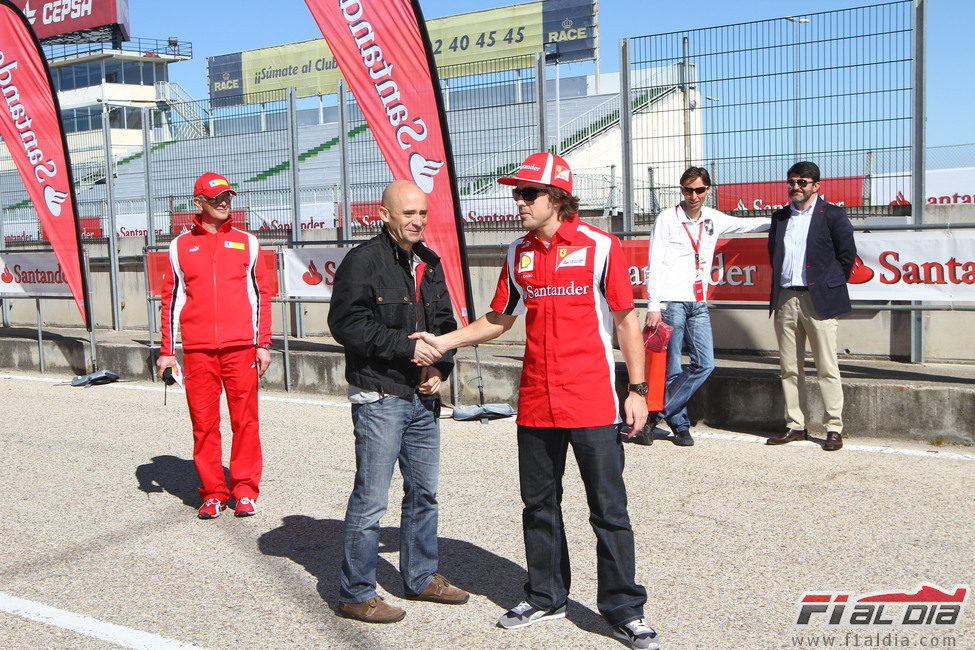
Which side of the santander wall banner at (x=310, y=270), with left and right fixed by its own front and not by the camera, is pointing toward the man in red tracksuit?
front

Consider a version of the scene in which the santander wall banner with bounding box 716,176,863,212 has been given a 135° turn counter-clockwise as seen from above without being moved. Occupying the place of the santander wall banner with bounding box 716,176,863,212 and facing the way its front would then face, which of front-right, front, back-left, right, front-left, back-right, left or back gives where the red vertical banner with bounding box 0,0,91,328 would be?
back-left

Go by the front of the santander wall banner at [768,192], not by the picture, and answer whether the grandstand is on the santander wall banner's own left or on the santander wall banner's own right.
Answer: on the santander wall banner's own right

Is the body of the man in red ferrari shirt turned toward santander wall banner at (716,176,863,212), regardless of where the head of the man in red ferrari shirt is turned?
no

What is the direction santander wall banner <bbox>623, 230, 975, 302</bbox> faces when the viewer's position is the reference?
facing the viewer

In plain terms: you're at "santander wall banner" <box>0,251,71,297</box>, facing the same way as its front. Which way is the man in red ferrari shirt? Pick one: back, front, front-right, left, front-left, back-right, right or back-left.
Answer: front

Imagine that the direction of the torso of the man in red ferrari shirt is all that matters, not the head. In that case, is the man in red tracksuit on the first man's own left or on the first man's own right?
on the first man's own right

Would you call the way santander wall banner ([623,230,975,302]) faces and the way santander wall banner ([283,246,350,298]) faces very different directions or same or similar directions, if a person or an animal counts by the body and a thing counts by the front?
same or similar directions

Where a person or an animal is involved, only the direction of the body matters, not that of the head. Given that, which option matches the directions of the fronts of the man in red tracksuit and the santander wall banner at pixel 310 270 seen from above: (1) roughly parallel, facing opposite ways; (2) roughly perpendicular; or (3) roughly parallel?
roughly parallel

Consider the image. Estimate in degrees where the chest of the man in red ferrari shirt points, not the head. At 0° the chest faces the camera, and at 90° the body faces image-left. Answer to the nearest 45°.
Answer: approximately 45°

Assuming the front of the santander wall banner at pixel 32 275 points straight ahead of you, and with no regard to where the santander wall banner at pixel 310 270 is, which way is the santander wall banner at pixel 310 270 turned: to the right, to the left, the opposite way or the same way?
the same way

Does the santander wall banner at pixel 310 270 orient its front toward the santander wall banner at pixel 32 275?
no

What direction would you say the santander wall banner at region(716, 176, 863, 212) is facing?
toward the camera

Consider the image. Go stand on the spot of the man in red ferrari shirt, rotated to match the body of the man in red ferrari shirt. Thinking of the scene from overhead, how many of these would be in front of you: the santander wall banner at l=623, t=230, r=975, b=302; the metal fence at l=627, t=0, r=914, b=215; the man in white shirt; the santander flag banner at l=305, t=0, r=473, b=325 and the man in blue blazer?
0

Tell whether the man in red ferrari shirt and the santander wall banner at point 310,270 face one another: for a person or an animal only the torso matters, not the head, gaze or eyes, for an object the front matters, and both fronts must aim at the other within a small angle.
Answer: no
